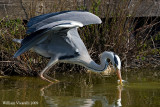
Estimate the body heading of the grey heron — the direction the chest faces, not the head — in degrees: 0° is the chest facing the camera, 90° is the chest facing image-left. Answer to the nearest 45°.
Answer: approximately 270°
